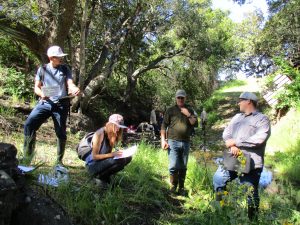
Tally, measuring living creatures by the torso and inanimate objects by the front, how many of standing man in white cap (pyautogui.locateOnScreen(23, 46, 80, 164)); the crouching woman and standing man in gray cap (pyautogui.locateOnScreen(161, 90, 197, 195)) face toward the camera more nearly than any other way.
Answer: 2

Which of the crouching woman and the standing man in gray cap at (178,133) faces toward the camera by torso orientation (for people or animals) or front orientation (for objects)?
the standing man in gray cap

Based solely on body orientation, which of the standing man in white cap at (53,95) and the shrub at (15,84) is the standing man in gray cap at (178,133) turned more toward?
the standing man in white cap

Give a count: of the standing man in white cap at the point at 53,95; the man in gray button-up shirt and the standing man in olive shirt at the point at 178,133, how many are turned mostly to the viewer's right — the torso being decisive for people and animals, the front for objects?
0

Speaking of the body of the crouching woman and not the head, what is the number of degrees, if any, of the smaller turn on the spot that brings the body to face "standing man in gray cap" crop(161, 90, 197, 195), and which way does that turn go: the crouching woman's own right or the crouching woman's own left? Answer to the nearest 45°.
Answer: approximately 45° to the crouching woman's own left

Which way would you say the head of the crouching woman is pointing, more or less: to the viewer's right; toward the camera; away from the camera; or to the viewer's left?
to the viewer's right

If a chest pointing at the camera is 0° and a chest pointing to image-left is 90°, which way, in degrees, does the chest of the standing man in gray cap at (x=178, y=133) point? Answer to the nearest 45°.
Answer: approximately 0°

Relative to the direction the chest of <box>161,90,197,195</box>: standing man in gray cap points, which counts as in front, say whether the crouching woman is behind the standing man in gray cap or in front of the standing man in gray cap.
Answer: in front

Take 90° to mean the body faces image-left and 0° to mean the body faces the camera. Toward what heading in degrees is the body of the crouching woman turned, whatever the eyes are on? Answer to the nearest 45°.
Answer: approximately 270°

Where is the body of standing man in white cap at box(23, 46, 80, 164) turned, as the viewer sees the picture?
toward the camera

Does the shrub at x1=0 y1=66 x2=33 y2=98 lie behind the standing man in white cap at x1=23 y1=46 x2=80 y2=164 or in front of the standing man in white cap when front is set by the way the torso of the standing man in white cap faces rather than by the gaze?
behind

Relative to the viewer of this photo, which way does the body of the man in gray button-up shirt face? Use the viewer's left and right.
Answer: facing the viewer and to the left of the viewer
